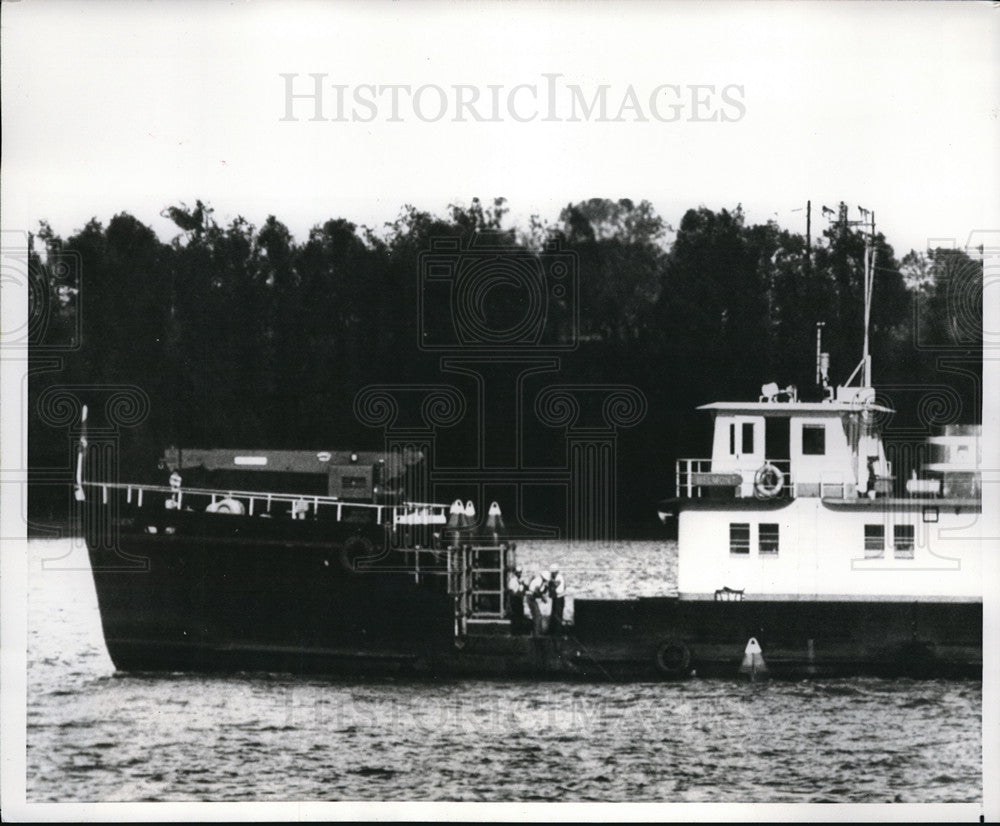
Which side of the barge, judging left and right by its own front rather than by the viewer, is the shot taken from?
left
